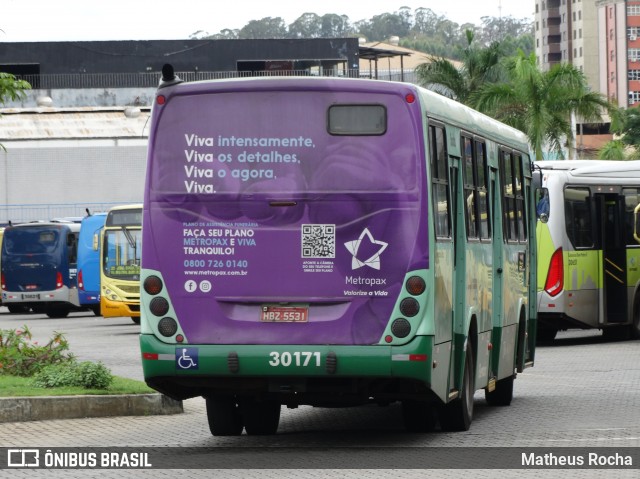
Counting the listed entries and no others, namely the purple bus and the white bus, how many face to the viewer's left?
0

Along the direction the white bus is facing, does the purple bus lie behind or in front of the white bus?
behind

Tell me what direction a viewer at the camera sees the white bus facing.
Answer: facing away from the viewer and to the right of the viewer

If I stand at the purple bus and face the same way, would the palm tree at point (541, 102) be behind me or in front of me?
in front

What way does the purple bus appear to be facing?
away from the camera

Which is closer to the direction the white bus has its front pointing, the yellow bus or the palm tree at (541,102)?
the palm tree

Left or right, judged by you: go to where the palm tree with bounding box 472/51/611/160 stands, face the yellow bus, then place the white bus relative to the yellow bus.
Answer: left

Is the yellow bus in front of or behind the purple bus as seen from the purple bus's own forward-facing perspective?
in front

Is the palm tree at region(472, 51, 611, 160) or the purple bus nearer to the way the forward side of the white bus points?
the palm tree

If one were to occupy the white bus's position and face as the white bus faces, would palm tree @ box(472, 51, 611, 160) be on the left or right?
on its left
